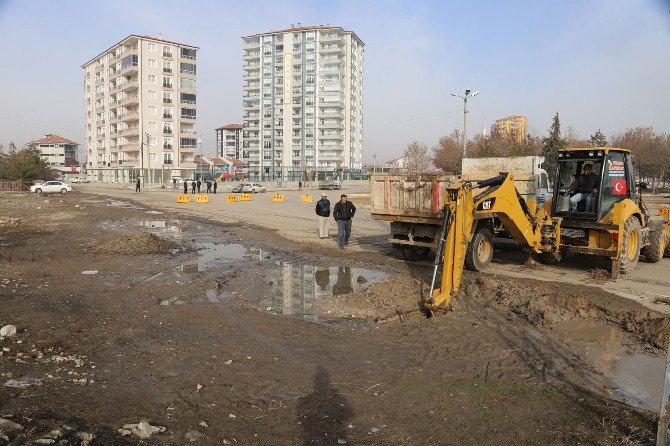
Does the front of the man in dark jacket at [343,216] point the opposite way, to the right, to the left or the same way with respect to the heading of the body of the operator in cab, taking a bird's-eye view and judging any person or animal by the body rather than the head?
to the left

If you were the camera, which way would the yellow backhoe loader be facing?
facing away from the viewer and to the right of the viewer

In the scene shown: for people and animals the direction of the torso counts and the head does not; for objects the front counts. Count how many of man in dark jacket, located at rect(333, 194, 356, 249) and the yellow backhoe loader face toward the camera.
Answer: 1

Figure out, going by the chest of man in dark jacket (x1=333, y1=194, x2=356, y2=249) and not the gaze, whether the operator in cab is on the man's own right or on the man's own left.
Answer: on the man's own left

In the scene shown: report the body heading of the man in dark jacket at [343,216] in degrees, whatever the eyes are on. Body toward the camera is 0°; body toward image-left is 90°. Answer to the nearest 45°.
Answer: approximately 0°

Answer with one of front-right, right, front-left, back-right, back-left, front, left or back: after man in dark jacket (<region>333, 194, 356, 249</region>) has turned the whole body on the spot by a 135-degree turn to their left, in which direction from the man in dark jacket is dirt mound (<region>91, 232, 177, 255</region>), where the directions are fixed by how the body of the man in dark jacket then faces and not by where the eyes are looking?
back-left

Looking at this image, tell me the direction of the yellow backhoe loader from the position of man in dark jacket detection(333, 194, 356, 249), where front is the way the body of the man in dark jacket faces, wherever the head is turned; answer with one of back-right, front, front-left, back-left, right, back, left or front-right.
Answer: front-left

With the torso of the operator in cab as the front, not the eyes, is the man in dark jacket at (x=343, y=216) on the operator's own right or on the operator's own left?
on the operator's own right

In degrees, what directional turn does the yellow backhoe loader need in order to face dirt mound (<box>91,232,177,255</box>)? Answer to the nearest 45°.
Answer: approximately 135° to its left

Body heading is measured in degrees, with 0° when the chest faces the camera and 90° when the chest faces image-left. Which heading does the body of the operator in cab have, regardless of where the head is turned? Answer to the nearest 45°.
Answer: approximately 45°
